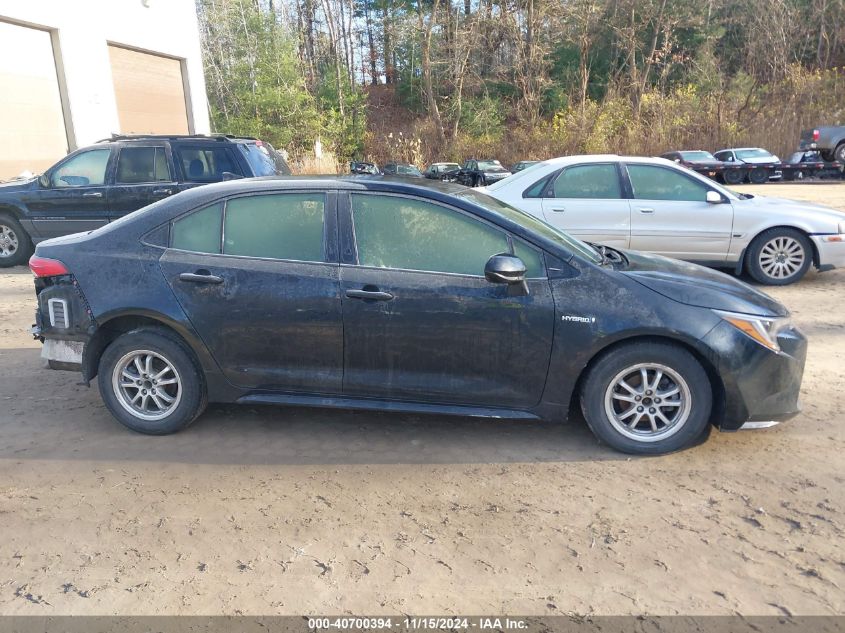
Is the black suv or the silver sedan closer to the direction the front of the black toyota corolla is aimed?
the silver sedan

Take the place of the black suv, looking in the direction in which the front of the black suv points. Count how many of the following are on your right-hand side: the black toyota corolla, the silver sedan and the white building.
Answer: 1

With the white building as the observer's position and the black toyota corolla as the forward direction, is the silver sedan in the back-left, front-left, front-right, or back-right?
front-left

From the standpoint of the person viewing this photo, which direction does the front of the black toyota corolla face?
facing to the right of the viewer

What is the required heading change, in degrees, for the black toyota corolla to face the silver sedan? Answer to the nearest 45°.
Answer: approximately 45° to its left

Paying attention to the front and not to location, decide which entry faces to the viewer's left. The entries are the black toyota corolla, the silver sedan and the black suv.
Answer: the black suv

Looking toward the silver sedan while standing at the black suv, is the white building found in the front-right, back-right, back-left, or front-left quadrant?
back-left

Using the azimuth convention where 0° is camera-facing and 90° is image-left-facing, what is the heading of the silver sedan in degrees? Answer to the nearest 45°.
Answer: approximately 270°

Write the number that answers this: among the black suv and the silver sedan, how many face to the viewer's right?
1

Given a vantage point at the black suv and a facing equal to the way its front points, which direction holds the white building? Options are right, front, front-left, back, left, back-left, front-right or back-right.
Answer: right

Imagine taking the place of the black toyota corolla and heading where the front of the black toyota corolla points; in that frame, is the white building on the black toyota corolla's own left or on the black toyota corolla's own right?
on the black toyota corolla's own left

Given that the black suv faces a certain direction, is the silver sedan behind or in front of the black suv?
behind

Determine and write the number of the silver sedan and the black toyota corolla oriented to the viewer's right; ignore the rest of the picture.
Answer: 2

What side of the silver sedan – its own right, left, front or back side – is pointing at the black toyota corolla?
right

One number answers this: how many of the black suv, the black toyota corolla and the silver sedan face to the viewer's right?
2

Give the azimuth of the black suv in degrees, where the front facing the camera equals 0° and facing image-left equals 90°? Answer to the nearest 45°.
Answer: approximately 90°
